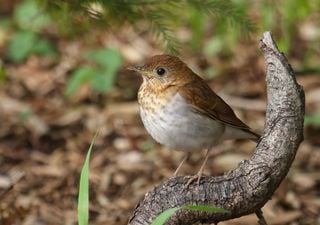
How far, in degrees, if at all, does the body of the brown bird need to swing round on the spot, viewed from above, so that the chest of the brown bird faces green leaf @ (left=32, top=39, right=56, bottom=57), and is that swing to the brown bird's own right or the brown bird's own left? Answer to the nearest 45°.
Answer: approximately 45° to the brown bird's own right

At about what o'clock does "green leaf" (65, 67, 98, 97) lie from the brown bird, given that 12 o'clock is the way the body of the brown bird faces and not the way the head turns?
The green leaf is roughly at 2 o'clock from the brown bird.

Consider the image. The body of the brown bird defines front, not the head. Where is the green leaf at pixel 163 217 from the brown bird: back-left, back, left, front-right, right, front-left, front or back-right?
left

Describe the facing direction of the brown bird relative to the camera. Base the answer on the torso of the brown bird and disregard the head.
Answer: to the viewer's left

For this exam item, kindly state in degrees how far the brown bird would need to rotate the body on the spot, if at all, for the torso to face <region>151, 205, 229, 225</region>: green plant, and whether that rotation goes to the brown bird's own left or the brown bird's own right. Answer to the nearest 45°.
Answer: approximately 90° to the brown bird's own left

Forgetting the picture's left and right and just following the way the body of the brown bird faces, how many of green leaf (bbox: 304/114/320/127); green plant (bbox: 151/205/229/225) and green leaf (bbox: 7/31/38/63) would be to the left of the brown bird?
1

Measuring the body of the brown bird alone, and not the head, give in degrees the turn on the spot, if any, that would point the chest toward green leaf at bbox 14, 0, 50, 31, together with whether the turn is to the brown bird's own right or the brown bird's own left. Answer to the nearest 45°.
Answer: approximately 45° to the brown bird's own right

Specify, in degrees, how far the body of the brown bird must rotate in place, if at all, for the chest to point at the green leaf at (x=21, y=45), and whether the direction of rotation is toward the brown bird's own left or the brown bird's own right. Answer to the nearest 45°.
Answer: approximately 45° to the brown bird's own right

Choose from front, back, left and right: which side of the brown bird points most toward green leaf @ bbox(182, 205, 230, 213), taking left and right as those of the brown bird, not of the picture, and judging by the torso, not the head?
left
